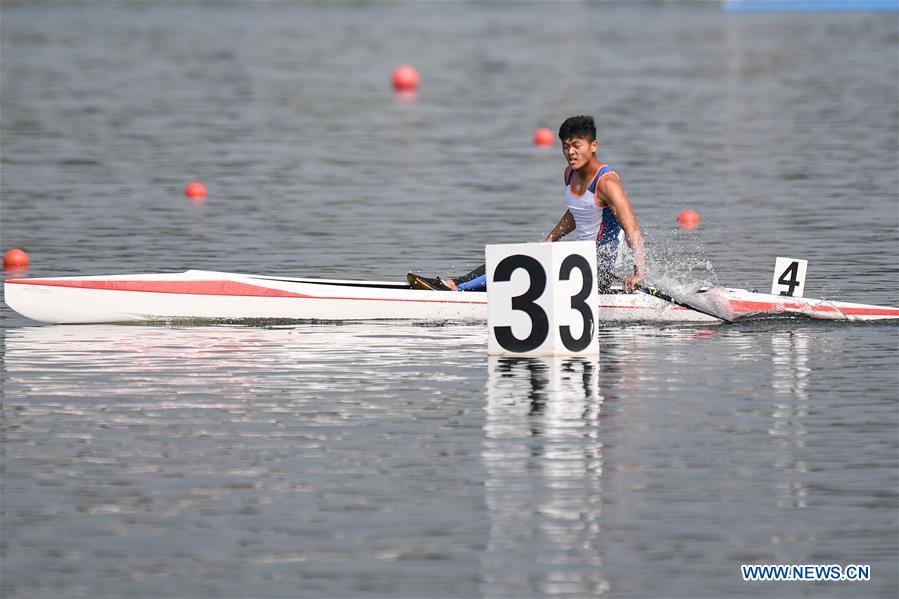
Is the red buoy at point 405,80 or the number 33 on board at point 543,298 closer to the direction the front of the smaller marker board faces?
the number 33 on board

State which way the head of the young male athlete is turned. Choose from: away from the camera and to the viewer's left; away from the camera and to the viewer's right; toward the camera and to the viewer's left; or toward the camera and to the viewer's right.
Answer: toward the camera and to the viewer's left

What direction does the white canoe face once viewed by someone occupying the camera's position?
facing to the left of the viewer

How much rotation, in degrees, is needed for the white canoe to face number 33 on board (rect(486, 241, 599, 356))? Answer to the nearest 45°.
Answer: approximately 135° to its left

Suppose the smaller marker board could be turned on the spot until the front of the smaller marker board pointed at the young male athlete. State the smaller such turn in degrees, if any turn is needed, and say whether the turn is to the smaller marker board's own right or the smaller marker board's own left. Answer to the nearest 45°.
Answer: approximately 45° to the smaller marker board's own right

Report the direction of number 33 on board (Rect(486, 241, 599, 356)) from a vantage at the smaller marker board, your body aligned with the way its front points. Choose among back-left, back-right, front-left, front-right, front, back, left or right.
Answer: front-right

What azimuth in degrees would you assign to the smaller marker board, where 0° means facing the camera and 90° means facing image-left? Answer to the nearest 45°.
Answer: approximately 0°

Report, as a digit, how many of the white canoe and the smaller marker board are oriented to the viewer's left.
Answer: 1

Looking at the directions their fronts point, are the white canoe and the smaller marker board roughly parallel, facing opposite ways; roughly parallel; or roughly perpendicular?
roughly perpendicular
